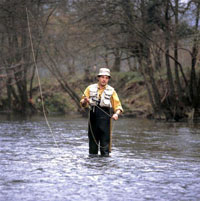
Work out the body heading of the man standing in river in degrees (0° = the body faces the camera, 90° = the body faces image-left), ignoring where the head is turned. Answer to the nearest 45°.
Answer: approximately 0°
